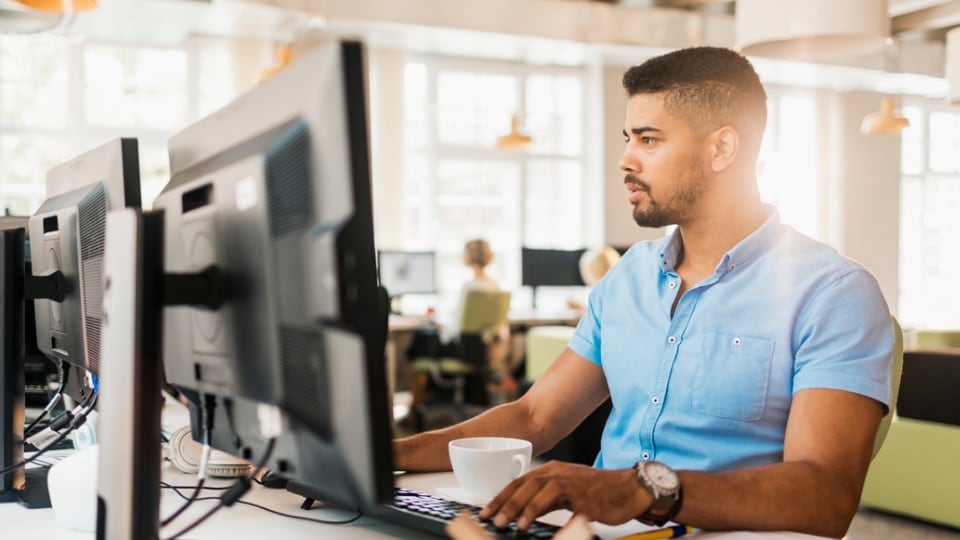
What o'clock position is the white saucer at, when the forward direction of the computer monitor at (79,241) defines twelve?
The white saucer is roughly at 3 o'clock from the computer monitor.

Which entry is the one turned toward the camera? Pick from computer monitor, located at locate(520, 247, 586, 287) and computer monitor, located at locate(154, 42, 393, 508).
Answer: computer monitor, located at locate(520, 247, 586, 287)

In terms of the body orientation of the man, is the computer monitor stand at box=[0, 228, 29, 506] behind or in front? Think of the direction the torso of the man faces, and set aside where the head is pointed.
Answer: in front

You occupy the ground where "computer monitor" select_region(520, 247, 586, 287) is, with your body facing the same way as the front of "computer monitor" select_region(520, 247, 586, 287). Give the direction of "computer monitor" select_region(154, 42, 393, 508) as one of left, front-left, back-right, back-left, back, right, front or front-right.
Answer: front

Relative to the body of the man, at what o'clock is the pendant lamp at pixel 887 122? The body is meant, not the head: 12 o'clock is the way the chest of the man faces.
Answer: The pendant lamp is roughly at 5 o'clock from the man.

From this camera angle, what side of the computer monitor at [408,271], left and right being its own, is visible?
front

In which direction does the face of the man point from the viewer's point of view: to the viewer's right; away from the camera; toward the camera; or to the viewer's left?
to the viewer's left

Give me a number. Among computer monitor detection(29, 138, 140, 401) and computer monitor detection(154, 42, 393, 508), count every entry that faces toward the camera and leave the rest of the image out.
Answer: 0

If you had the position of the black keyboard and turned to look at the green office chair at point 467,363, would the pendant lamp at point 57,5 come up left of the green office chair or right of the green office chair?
left

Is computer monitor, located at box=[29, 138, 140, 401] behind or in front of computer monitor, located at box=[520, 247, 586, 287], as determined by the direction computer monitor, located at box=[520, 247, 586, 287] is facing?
in front

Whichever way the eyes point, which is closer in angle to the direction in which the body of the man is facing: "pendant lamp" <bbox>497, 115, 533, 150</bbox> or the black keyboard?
the black keyboard

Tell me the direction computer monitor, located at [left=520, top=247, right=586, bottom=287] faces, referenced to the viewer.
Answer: facing the viewer

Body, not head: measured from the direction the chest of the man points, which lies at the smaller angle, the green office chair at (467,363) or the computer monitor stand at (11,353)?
the computer monitor stand

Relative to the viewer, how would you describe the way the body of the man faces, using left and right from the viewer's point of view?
facing the viewer and to the left of the viewer

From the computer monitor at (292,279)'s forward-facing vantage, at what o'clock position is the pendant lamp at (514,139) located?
The pendant lamp is roughly at 11 o'clock from the computer monitor.

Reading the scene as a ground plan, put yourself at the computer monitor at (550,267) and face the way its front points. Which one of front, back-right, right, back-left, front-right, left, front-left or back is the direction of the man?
front

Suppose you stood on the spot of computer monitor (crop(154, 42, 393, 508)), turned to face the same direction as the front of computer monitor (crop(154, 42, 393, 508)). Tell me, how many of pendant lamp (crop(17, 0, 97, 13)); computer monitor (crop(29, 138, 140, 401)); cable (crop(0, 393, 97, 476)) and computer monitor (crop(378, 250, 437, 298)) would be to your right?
0

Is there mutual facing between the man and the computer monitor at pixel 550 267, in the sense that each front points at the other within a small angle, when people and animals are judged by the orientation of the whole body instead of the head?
no
